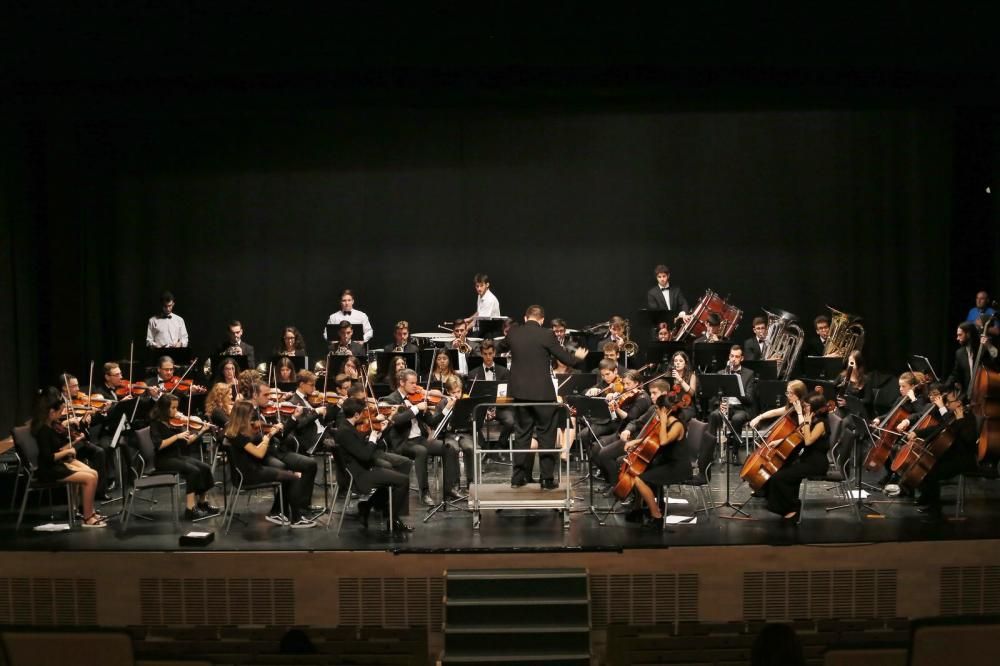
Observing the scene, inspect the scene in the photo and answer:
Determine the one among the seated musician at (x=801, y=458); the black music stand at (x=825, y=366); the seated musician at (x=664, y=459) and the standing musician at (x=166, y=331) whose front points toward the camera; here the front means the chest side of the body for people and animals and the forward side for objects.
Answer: the standing musician at (x=166, y=331)

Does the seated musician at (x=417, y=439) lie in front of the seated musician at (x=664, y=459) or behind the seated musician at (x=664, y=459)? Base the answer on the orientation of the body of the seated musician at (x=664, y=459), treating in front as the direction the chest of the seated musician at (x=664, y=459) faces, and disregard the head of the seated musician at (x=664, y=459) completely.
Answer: in front

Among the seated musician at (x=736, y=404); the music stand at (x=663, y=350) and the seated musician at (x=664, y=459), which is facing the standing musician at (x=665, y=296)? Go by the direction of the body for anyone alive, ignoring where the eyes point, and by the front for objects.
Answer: the music stand

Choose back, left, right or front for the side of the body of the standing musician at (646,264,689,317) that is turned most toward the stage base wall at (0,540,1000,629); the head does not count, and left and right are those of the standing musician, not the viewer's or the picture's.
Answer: front

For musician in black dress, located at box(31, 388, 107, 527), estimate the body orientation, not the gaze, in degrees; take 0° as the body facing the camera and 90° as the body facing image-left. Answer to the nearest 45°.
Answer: approximately 270°

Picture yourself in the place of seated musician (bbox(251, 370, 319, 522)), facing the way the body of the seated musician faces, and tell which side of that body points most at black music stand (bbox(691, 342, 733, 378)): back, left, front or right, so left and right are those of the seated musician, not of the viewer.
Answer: front

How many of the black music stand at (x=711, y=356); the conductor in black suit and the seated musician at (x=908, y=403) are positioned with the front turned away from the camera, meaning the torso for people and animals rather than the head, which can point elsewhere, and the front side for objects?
2

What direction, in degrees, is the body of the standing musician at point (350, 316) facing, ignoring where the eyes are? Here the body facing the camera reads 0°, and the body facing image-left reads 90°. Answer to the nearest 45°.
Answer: approximately 0°

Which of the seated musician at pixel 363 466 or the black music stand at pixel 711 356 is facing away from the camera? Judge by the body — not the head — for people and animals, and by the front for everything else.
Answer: the black music stand

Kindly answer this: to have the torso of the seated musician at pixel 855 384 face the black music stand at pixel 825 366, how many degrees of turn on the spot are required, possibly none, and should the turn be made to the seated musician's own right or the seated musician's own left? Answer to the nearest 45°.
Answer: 0° — they already face it

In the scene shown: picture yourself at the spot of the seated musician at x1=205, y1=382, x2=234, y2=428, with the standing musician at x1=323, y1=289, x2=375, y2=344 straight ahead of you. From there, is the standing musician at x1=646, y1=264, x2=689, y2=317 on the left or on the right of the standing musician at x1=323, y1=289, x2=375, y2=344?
right

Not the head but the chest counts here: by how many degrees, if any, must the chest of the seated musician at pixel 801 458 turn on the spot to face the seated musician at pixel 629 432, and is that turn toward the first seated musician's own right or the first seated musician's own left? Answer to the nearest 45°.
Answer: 0° — they already face them

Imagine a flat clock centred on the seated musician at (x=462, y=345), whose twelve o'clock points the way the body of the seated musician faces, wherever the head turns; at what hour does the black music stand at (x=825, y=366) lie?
The black music stand is roughly at 10 o'clock from the seated musician.

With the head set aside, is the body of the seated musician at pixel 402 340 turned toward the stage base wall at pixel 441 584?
yes

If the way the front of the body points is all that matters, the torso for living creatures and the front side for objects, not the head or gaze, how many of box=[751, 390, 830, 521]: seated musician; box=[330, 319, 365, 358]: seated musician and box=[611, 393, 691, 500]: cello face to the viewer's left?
2

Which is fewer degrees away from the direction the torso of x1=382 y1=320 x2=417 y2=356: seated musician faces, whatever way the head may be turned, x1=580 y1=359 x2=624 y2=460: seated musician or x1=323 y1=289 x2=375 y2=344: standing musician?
the seated musician

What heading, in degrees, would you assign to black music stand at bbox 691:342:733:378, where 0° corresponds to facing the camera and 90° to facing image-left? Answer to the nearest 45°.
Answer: approximately 180°
